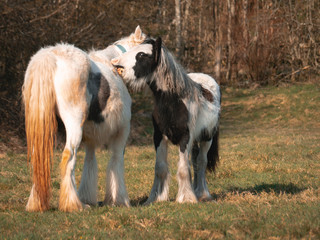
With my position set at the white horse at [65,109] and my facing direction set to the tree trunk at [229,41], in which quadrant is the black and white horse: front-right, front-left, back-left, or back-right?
front-right

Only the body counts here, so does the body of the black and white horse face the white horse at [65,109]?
yes

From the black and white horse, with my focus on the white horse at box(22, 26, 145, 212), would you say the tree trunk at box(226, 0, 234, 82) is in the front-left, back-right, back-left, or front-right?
back-right

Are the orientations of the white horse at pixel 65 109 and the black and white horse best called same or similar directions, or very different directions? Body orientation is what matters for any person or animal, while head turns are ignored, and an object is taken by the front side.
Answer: very different directions

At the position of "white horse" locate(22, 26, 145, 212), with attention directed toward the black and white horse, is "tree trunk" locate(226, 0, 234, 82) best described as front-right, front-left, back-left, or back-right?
front-left

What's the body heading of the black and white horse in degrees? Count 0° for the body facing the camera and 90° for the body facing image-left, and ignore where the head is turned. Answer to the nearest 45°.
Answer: approximately 45°

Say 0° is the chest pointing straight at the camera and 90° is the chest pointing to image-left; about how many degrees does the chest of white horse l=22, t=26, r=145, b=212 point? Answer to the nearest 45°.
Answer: approximately 225°

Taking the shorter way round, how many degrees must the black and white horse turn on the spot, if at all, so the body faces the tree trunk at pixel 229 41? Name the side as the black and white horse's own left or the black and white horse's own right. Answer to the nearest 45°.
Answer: approximately 135° to the black and white horse's own right
